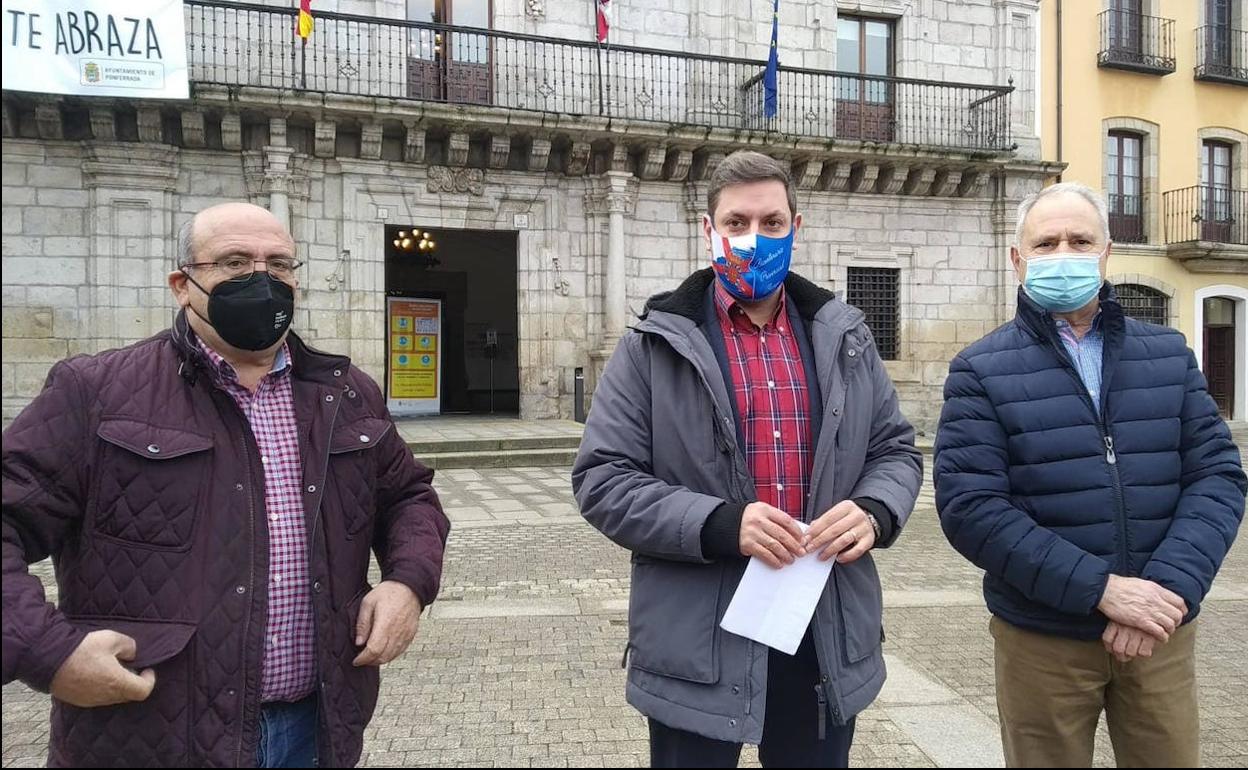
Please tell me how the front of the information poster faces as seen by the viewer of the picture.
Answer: facing the viewer

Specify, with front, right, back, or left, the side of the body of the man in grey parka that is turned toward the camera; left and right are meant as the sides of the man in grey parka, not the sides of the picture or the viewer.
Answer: front

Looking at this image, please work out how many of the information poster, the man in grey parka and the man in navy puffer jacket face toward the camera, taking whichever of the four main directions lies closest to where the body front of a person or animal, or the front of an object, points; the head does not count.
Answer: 3

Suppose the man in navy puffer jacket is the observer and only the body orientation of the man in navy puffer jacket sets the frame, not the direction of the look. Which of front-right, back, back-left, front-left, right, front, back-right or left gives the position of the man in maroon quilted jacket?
front-right

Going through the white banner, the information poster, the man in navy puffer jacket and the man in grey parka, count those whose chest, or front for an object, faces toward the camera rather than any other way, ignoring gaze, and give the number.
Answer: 4

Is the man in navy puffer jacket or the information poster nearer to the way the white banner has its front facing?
the man in navy puffer jacket

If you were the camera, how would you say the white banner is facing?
facing the viewer

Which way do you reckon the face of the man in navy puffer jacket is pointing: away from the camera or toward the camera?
toward the camera

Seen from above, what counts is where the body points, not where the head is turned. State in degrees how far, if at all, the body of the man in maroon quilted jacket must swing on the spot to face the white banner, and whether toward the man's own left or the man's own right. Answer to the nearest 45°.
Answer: approximately 135° to the man's own left

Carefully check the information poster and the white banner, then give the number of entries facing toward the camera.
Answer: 2

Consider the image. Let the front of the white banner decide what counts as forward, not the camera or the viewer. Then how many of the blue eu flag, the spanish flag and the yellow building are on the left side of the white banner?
3

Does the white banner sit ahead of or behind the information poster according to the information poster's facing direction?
ahead

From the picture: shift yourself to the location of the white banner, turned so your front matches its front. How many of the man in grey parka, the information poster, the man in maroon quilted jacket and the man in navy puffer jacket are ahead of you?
3

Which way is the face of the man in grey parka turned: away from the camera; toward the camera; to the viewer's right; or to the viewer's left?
toward the camera
